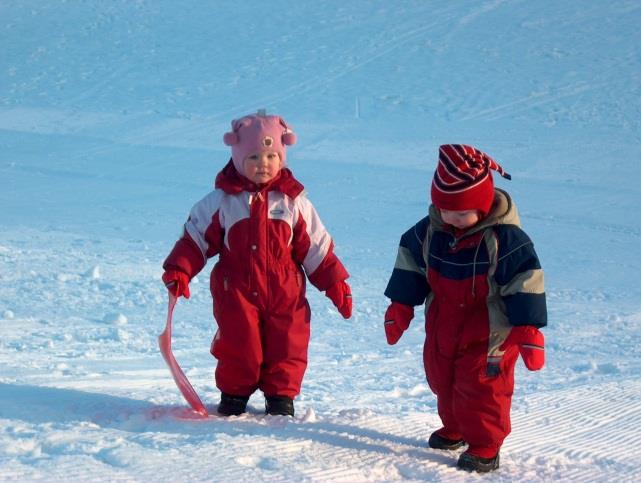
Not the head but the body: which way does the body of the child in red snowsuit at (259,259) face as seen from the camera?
toward the camera

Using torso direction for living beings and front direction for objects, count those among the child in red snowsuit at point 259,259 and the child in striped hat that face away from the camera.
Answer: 0

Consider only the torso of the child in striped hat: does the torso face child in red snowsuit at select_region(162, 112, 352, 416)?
no

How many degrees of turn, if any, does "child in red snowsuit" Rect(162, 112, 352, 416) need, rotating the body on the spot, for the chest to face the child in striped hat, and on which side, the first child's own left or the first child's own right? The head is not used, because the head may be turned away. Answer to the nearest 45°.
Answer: approximately 45° to the first child's own left

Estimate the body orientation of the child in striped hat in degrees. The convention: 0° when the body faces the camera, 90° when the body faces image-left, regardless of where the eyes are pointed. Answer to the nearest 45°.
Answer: approximately 45°

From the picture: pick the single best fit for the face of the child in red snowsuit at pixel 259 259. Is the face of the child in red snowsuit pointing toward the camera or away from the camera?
toward the camera
